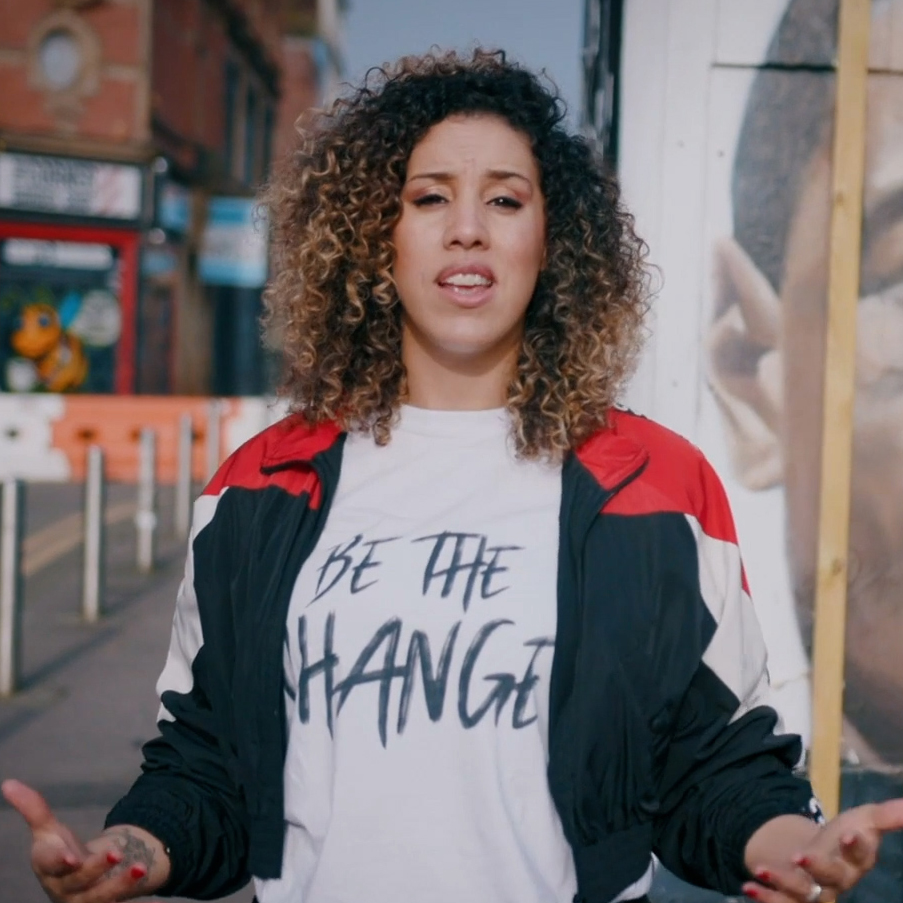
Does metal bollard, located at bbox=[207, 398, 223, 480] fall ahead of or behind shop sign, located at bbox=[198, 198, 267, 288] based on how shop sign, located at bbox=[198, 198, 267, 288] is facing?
ahead

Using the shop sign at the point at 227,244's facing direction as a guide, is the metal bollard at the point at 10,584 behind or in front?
in front

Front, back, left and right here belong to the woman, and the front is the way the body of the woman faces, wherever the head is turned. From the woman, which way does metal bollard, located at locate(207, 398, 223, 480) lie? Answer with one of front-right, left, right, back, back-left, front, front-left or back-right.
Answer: back

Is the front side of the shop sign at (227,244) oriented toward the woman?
yes

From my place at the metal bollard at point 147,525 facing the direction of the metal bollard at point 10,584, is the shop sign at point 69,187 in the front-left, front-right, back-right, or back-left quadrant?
back-right

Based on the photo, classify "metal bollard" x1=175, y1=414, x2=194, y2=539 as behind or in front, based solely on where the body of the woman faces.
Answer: behind

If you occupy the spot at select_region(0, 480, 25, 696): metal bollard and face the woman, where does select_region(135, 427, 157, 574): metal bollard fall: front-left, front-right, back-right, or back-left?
back-left

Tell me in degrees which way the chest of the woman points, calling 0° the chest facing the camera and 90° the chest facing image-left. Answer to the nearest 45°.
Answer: approximately 0°

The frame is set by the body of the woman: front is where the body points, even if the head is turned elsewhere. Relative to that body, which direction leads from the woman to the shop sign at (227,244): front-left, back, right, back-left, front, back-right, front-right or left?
back

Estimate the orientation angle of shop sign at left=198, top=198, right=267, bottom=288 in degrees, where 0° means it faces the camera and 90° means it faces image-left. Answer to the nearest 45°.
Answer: approximately 0°

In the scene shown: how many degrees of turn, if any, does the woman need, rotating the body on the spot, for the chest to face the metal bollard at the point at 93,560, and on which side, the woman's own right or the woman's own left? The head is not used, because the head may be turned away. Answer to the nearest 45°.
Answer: approximately 180°
